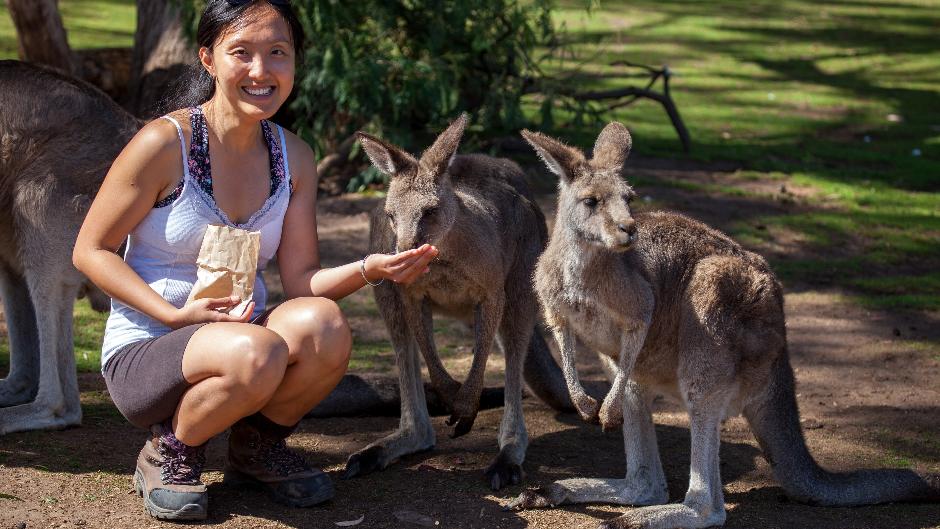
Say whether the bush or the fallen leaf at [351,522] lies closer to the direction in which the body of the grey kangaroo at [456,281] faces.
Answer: the fallen leaf

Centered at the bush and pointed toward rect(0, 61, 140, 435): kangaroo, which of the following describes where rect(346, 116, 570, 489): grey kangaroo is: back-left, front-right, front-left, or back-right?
front-left

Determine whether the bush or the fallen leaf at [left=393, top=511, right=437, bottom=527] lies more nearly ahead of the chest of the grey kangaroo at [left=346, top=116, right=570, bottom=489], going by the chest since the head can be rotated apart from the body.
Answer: the fallen leaf

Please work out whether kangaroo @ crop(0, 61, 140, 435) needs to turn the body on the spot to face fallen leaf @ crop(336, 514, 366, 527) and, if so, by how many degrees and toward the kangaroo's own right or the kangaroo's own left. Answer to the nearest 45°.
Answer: approximately 135° to the kangaroo's own left

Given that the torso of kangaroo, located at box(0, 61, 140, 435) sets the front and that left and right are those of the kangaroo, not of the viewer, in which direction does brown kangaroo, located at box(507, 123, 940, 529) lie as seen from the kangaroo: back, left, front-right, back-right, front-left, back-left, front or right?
back-left

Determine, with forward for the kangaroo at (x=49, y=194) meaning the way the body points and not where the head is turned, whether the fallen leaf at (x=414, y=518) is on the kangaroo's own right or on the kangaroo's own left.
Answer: on the kangaroo's own left

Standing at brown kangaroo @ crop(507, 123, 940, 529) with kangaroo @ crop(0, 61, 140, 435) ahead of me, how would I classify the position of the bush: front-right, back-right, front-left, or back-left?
front-right

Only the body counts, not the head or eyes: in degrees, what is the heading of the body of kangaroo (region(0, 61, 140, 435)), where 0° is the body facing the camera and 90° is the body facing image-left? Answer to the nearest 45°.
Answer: approximately 90°

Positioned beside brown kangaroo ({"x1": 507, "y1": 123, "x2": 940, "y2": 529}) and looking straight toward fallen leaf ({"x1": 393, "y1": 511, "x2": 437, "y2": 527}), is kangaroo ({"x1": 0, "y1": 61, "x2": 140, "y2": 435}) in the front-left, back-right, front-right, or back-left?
front-right

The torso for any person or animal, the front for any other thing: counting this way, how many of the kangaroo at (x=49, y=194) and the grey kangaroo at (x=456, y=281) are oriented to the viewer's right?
0

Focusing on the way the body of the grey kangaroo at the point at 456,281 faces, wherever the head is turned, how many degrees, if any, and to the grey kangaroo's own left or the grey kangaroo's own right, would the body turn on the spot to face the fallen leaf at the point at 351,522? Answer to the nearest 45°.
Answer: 0° — it already faces it

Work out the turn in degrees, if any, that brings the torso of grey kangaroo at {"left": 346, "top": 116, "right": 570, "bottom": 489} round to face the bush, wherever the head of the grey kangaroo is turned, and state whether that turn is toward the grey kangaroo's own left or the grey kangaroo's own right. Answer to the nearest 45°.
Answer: approximately 135° to the grey kangaroo's own right
